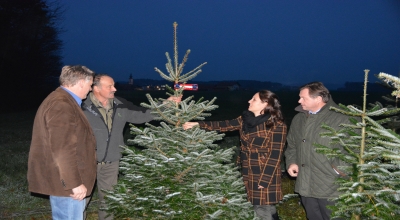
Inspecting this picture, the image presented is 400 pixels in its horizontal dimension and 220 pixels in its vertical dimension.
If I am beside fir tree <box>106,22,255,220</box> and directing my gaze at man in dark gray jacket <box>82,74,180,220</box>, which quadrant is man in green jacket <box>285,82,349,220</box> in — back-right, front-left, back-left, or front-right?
back-right

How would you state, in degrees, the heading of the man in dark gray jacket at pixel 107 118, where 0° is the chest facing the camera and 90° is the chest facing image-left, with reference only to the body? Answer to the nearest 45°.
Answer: approximately 315°

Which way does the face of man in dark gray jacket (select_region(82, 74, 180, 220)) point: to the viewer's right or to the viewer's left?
to the viewer's right

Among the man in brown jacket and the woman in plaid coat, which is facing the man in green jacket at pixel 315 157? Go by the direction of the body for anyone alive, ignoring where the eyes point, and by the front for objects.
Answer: the man in brown jacket

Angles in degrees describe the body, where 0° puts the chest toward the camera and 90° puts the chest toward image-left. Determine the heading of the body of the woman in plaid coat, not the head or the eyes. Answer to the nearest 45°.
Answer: approximately 45°

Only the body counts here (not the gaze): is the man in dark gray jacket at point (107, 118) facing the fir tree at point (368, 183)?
yes

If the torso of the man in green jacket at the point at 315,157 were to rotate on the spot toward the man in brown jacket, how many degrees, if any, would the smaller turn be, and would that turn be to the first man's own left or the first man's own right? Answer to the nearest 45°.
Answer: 0° — they already face them

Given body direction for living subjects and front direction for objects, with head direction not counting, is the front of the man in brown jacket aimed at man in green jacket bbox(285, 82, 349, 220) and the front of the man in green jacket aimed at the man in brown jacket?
yes

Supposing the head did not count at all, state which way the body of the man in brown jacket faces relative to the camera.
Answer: to the viewer's right

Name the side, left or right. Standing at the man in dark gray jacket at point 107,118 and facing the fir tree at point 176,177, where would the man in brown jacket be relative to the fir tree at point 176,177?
right

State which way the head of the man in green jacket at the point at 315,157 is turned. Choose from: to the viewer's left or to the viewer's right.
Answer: to the viewer's left
